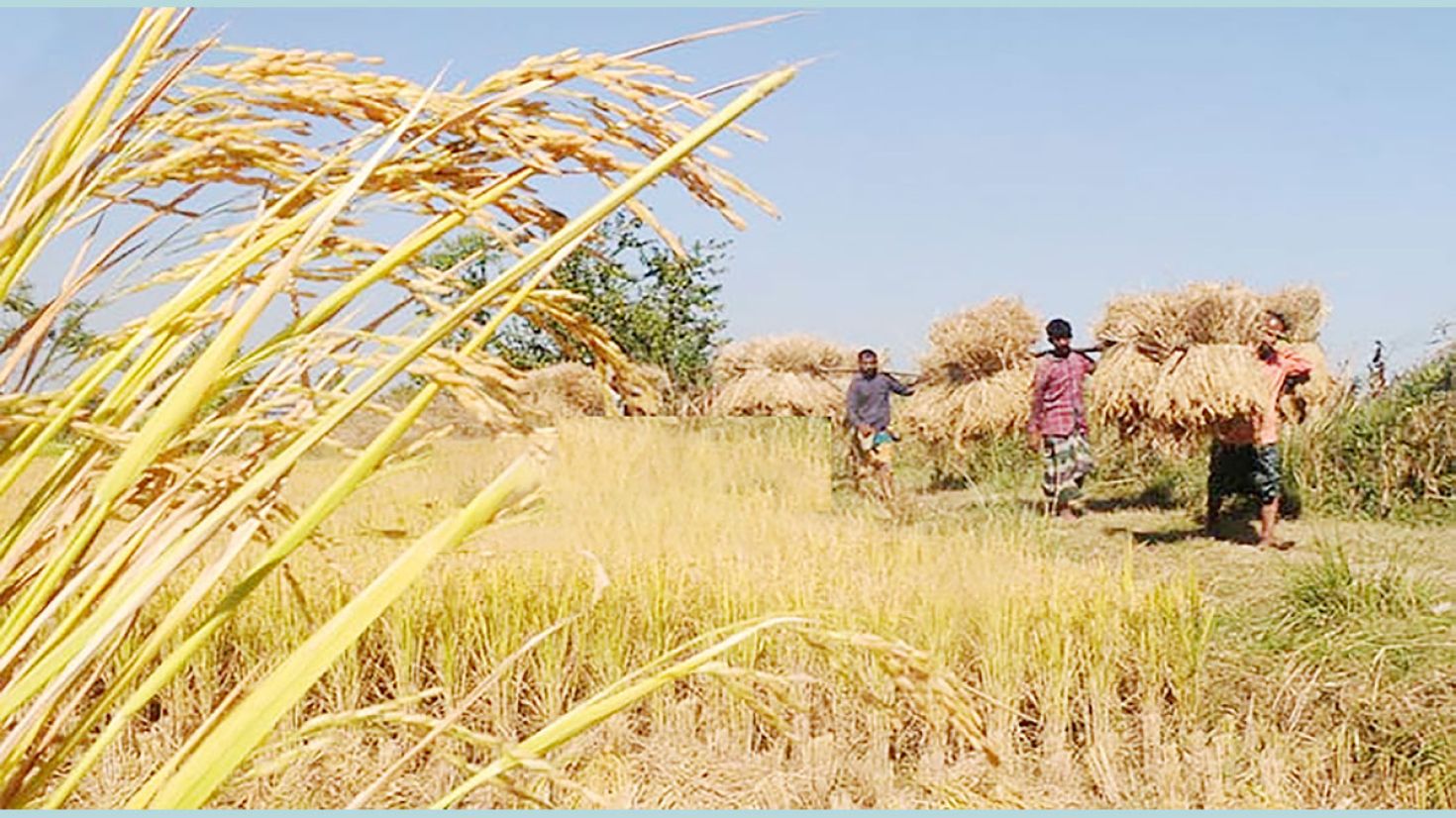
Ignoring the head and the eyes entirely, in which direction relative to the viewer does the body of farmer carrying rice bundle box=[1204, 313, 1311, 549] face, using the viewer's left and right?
facing the viewer and to the right of the viewer

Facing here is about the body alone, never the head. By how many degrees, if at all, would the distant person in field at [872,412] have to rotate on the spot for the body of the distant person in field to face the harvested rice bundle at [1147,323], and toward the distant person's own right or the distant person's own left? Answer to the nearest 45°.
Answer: approximately 45° to the distant person's own left

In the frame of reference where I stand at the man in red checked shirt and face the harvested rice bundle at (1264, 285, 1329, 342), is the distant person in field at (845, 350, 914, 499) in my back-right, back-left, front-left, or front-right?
back-left

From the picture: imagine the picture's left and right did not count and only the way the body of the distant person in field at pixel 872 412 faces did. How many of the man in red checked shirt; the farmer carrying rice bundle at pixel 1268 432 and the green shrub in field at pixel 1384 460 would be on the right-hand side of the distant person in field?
0

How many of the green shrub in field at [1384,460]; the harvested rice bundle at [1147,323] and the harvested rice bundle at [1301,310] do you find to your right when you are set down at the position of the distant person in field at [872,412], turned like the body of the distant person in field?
0

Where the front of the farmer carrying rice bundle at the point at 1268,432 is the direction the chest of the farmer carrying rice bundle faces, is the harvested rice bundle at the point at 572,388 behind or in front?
behind

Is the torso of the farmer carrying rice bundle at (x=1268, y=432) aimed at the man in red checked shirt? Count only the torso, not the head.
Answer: no

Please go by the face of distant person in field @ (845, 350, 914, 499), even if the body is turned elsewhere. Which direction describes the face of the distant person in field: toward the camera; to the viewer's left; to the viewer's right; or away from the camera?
toward the camera

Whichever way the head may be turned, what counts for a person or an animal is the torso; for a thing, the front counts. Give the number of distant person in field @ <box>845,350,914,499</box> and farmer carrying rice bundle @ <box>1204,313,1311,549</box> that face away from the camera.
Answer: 0

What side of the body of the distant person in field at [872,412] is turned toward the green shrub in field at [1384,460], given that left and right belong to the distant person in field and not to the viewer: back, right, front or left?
left

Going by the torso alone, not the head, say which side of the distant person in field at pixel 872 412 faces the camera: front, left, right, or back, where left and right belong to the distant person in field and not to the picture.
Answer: front

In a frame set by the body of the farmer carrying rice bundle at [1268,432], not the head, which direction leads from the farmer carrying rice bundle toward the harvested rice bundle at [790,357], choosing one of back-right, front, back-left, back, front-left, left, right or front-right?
back

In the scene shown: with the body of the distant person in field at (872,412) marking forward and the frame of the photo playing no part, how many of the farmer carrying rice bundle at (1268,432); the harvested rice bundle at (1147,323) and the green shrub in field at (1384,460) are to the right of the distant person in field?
0

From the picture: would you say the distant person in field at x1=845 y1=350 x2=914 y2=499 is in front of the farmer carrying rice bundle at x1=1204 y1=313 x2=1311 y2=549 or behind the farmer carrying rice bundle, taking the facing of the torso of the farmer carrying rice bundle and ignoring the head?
behind

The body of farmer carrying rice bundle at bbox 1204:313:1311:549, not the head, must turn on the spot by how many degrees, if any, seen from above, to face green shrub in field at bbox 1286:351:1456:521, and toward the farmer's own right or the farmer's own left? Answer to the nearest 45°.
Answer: approximately 90° to the farmer's own left
